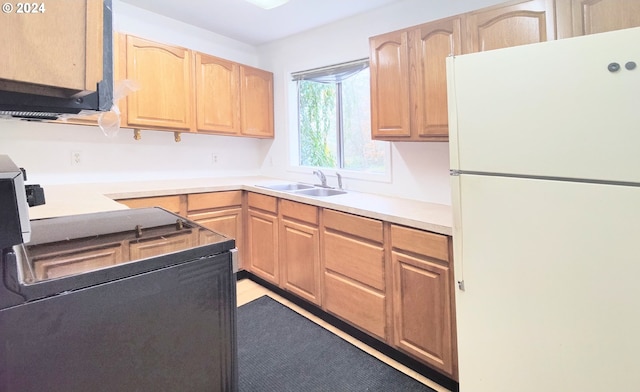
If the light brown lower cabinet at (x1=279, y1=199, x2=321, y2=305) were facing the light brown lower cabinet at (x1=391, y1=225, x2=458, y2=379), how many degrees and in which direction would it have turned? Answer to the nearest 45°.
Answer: approximately 90° to its left

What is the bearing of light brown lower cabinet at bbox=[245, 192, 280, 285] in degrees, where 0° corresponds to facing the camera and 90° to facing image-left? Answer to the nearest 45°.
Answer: approximately 45°

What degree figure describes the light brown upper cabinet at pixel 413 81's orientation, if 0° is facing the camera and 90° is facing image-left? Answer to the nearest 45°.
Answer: approximately 45°

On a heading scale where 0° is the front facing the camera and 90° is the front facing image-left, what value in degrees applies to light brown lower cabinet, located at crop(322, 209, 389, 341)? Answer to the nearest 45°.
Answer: approximately 45°
